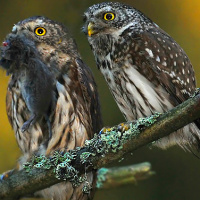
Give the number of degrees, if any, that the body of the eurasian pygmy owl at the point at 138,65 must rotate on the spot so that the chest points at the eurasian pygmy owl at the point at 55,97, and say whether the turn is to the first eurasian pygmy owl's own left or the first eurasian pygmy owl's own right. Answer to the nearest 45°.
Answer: approximately 45° to the first eurasian pygmy owl's own right

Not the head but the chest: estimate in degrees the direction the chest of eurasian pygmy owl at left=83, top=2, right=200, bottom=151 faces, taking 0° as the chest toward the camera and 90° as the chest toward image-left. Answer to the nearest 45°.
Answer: approximately 45°
